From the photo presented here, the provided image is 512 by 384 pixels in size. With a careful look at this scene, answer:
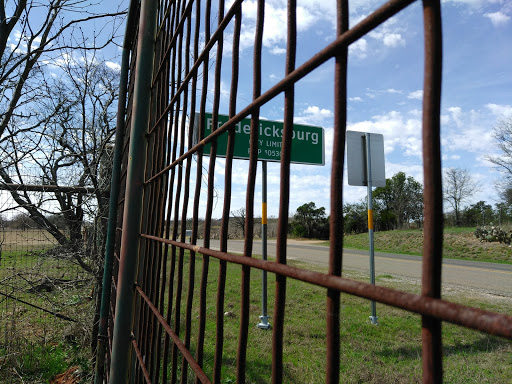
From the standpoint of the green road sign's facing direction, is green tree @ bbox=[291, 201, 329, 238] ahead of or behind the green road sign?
behind

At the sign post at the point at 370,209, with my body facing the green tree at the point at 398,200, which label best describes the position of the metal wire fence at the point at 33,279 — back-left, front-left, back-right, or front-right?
back-left

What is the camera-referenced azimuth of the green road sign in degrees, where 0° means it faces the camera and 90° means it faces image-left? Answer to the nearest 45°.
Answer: approximately 0°

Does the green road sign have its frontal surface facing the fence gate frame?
yes

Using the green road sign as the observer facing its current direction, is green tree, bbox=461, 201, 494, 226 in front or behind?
behind

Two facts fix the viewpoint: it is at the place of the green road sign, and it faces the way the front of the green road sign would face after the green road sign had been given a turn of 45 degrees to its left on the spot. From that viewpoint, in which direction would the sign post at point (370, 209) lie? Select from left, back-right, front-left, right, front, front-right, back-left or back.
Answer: left

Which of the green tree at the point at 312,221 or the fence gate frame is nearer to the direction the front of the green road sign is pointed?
the fence gate frame

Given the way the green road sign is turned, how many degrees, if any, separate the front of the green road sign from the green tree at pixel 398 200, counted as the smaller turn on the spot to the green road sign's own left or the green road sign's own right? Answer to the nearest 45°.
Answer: approximately 135° to the green road sign's own left

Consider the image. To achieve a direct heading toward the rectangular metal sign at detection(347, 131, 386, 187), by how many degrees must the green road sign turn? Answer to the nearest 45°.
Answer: approximately 135° to its left

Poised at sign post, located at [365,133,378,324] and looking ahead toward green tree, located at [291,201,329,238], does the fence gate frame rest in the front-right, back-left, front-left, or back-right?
back-left

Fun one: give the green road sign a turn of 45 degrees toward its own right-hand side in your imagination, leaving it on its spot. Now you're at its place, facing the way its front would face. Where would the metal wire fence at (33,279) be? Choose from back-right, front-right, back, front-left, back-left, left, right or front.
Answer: front-right
